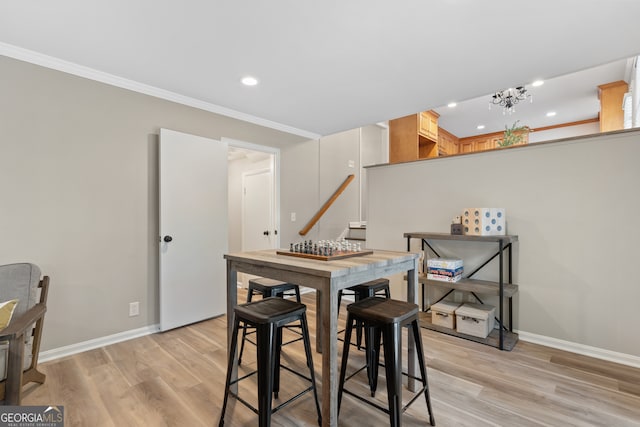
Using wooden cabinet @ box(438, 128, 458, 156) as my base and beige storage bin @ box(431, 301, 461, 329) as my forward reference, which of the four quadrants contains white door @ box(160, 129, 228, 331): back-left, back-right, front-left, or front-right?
front-right

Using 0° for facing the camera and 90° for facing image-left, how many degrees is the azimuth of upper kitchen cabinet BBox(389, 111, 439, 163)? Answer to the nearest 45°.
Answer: approximately 315°

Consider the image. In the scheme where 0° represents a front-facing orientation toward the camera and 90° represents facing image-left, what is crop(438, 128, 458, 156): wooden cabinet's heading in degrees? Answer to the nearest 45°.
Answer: approximately 315°

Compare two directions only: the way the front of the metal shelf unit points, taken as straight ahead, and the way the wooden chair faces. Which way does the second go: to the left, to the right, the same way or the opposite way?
to the left

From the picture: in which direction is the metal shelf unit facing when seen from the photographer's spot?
facing the viewer and to the left of the viewer

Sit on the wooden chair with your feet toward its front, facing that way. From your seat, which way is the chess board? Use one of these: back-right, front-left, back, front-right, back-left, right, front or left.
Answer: left

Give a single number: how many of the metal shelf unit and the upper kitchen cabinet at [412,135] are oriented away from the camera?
0

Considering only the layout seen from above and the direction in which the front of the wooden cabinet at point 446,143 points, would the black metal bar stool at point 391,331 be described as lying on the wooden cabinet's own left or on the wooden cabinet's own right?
on the wooden cabinet's own right
